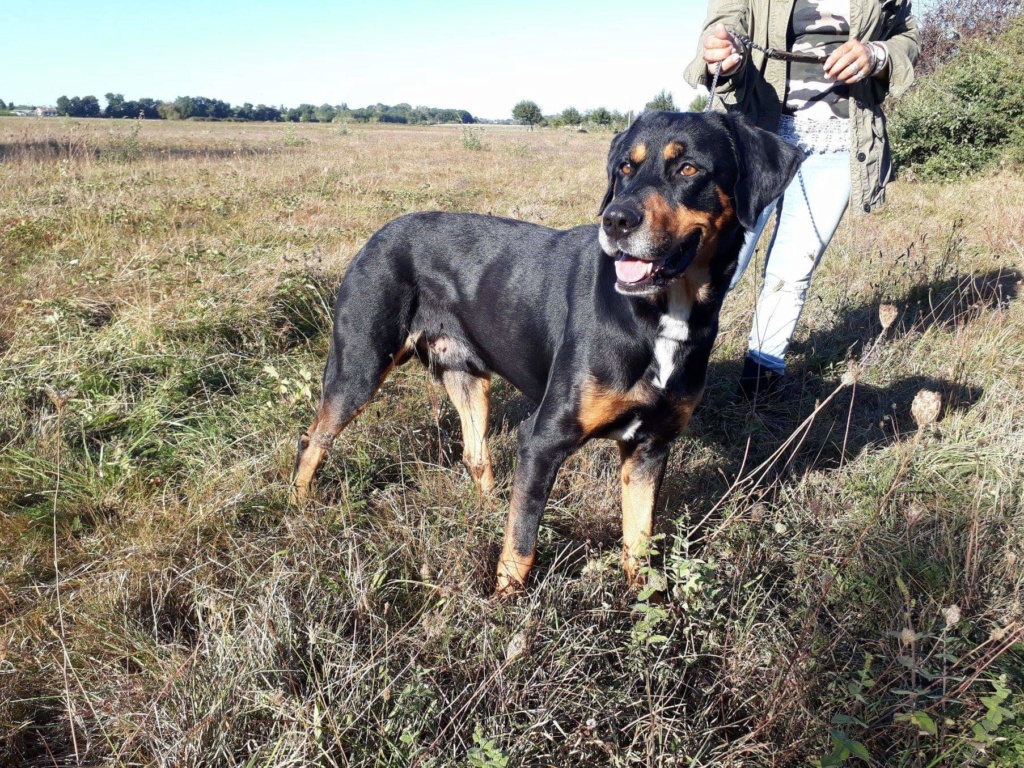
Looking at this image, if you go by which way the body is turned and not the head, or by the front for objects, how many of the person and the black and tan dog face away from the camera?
0

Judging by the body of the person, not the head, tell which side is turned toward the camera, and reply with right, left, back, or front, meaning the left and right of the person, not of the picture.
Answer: front

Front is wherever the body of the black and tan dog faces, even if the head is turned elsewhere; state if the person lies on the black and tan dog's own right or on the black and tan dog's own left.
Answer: on the black and tan dog's own left

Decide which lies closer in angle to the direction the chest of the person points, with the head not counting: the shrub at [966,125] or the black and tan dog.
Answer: the black and tan dog

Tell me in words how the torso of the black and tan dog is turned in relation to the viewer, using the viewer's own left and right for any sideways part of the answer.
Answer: facing the viewer and to the right of the viewer

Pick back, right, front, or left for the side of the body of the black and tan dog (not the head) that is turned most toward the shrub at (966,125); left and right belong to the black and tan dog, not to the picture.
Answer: left

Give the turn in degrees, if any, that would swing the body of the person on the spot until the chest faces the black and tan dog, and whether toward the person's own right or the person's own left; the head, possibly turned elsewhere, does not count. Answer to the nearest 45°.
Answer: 0° — they already face it
